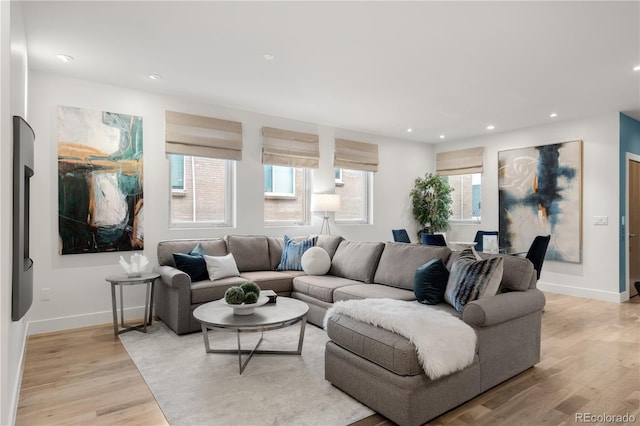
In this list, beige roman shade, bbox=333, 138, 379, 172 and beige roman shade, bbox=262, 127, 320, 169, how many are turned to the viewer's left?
0

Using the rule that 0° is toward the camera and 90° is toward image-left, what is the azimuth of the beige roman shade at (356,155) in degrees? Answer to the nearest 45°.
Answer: approximately 315°

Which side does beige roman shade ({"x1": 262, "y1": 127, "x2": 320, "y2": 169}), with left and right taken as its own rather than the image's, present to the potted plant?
left

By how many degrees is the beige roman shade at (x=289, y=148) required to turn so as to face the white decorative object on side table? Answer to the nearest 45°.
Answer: approximately 90° to its right

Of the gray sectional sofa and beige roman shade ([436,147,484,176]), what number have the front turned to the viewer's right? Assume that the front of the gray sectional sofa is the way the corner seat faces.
0

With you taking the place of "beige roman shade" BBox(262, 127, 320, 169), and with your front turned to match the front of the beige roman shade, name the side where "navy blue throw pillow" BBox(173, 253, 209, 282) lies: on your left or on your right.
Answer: on your right

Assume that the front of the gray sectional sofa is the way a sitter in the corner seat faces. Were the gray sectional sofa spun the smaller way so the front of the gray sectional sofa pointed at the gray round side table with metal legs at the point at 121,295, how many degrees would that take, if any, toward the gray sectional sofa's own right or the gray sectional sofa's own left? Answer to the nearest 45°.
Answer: approximately 45° to the gray sectional sofa's own right

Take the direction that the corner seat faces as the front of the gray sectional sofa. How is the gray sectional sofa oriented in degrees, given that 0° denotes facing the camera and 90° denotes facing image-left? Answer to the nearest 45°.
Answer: approximately 45°

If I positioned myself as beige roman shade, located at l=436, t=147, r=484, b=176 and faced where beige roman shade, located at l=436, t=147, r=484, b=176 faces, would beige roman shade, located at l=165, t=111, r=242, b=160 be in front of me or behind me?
in front
